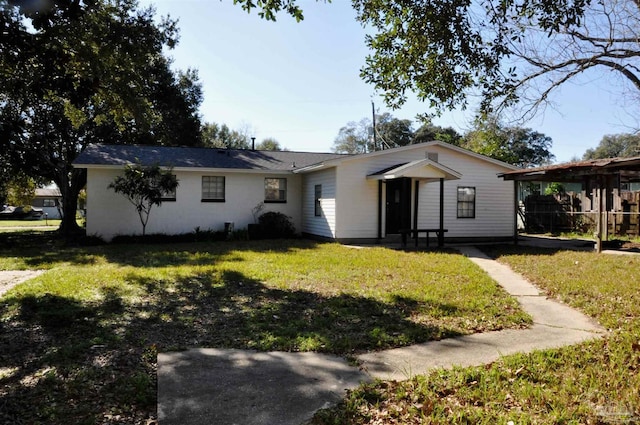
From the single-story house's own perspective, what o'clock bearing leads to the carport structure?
The carport structure is roughly at 10 o'clock from the single-story house.

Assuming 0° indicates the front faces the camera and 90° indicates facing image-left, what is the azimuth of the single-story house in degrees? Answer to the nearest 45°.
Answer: approximately 0°
